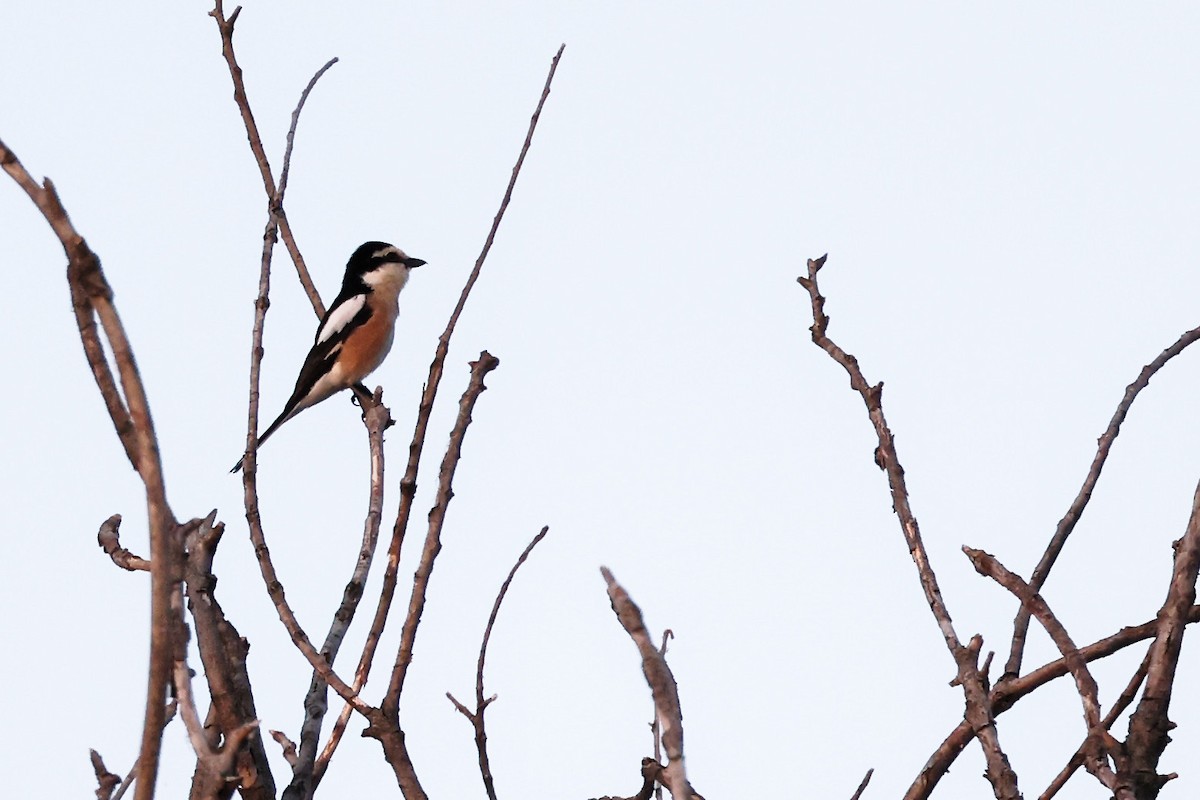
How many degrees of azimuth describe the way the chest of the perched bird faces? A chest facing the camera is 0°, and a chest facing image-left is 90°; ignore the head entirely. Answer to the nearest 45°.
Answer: approximately 270°
